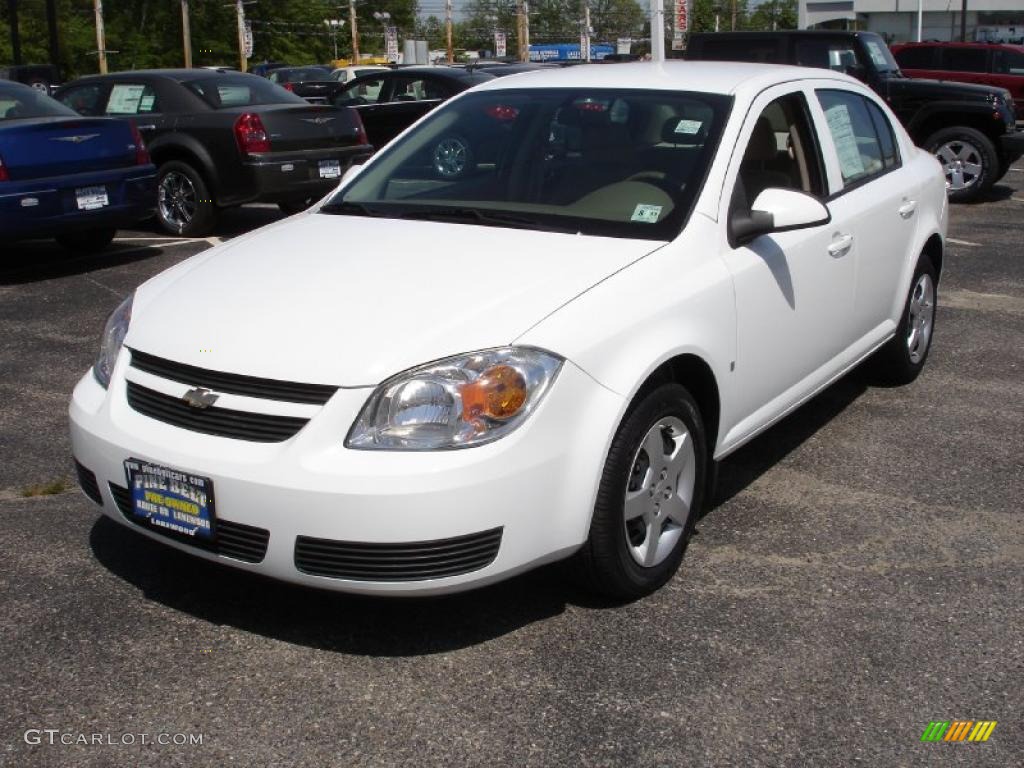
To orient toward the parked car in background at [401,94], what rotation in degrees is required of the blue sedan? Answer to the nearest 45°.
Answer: approximately 90° to its right

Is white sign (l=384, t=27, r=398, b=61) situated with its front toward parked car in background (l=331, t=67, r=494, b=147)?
yes

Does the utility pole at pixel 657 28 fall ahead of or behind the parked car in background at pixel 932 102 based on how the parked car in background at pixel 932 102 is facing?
behind

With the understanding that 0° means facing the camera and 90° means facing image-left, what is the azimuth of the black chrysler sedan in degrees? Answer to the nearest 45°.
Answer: approximately 135°

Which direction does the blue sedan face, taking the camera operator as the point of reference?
facing away from the viewer and to the left of the viewer

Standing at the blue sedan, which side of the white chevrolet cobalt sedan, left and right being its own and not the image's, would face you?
right

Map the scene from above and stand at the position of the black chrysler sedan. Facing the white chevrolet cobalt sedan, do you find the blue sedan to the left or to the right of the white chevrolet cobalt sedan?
right

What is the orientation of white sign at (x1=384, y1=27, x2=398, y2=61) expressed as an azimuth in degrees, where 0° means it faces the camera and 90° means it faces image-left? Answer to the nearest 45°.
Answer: approximately 0°

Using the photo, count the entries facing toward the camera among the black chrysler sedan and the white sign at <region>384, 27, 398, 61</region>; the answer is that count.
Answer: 1

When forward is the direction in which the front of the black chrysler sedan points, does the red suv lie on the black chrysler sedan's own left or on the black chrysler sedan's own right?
on the black chrysler sedan's own right
